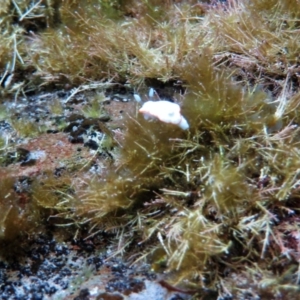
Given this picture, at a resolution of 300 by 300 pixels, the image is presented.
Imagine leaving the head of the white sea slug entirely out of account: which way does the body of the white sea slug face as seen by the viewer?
to the viewer's left
